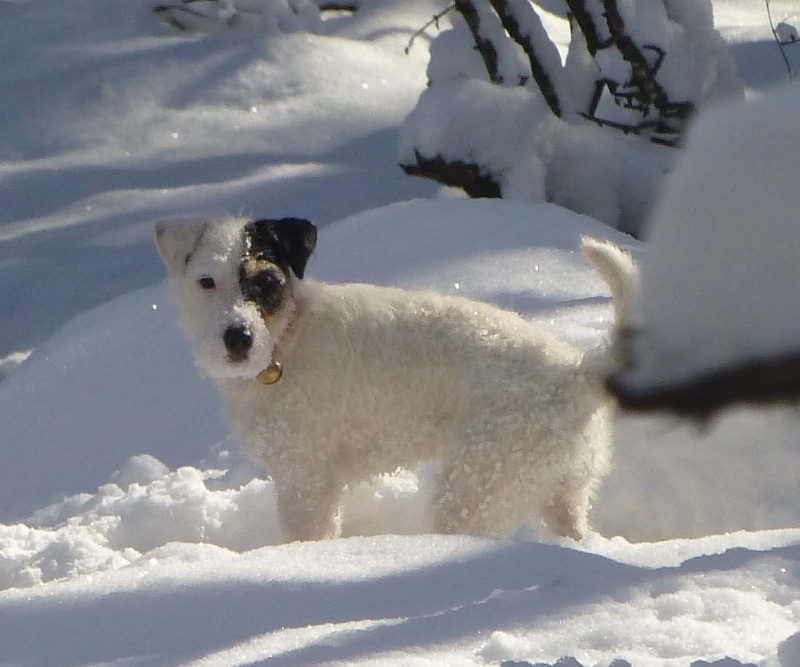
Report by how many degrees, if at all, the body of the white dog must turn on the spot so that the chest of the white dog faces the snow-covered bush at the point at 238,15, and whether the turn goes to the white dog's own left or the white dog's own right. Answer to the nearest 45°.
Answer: approximately 90° to the white dog's own right

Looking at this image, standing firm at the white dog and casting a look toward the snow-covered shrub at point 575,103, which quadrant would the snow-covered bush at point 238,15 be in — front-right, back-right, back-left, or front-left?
front-left

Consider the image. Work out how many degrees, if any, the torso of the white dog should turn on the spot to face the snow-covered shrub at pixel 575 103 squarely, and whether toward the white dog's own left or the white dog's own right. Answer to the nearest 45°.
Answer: approximately 90° to the white dog's own right

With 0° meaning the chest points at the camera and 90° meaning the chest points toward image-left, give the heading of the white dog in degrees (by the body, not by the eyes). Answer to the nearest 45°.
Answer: approximately 90°

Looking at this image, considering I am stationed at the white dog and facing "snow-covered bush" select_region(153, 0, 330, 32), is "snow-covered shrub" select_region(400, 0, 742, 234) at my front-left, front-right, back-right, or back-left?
front-right
